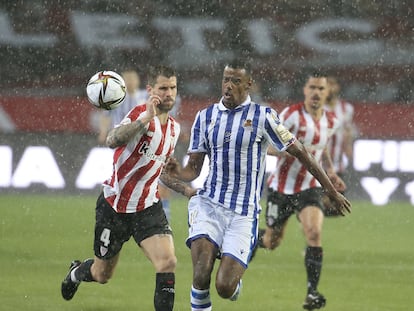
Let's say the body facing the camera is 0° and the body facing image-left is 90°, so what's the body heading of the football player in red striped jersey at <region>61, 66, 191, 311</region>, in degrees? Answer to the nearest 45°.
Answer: approximately 315°

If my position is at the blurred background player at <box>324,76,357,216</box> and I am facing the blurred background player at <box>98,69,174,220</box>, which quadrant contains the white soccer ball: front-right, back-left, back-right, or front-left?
front-left

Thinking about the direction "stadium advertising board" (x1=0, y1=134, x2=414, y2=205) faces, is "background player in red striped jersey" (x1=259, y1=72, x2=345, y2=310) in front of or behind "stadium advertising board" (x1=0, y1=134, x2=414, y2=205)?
in front

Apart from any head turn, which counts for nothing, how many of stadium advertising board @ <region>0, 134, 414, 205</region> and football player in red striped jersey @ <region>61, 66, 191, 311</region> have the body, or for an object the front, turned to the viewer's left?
0

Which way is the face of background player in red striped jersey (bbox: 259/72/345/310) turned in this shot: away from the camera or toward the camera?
toward the camera

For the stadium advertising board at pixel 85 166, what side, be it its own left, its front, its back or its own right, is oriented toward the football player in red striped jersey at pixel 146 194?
front

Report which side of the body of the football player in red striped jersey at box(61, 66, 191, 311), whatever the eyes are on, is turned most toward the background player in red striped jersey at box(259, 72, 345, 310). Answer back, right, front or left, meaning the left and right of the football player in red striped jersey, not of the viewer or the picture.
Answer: left

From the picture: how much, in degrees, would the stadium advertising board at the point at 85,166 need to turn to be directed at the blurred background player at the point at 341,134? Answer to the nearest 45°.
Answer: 0° — it already faces them

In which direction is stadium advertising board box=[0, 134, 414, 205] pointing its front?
toward the camera

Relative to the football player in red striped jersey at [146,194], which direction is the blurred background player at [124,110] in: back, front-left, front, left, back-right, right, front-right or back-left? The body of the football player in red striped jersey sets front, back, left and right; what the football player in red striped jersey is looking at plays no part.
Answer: back-left

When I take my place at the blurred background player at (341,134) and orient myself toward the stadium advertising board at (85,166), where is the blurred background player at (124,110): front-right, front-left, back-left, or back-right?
front-left
